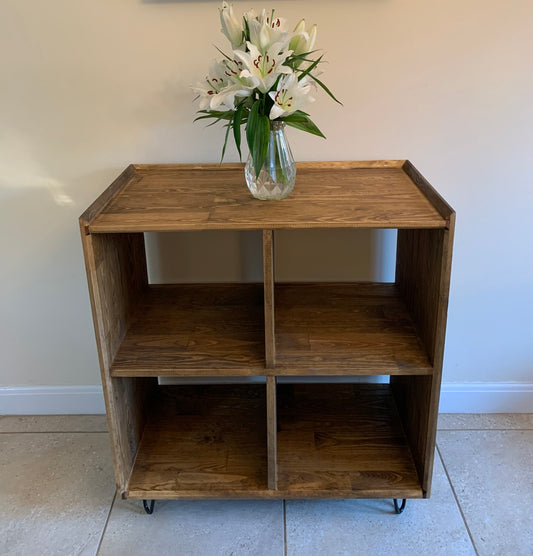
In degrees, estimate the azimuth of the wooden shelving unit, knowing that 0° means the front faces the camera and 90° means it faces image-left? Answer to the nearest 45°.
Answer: approximately 0°
